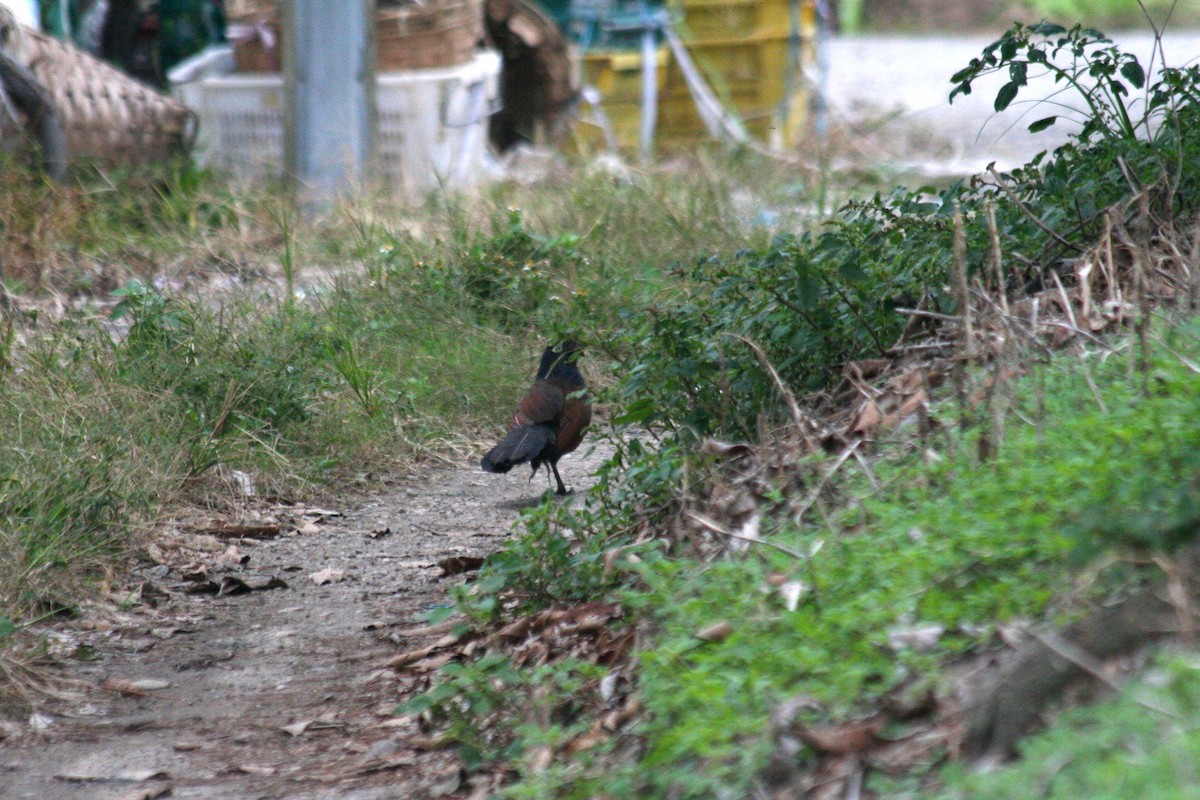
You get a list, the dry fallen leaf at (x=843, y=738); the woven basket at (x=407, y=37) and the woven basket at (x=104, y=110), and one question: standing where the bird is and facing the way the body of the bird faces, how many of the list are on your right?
1

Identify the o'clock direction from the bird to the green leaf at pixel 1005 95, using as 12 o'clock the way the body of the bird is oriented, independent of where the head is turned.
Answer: The green leaf is roughly at 1 o'clock from the bird.

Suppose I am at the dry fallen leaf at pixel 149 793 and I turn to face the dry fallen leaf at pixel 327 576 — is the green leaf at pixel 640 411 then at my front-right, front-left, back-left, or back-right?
front-right

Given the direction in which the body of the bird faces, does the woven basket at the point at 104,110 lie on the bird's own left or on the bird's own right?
on the bird's own left

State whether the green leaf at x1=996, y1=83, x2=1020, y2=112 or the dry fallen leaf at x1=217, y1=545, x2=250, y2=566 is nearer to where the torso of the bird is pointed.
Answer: the green leaf

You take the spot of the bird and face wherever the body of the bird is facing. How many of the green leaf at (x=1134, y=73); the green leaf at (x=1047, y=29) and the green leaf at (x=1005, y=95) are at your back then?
0

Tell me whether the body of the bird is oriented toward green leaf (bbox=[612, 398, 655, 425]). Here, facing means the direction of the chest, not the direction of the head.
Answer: no

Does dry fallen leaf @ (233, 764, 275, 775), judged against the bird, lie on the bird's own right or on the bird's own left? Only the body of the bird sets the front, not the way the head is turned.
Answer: on the bird's own right

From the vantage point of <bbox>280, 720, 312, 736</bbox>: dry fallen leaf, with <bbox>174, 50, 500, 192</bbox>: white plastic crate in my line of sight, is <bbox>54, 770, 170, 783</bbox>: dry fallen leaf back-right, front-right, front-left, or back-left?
back-left

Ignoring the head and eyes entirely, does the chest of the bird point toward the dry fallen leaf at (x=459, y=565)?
no

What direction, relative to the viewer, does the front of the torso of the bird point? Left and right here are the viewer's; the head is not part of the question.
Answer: facing to the right of the viewer

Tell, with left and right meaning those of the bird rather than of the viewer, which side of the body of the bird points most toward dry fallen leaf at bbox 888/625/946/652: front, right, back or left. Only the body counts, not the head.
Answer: right
